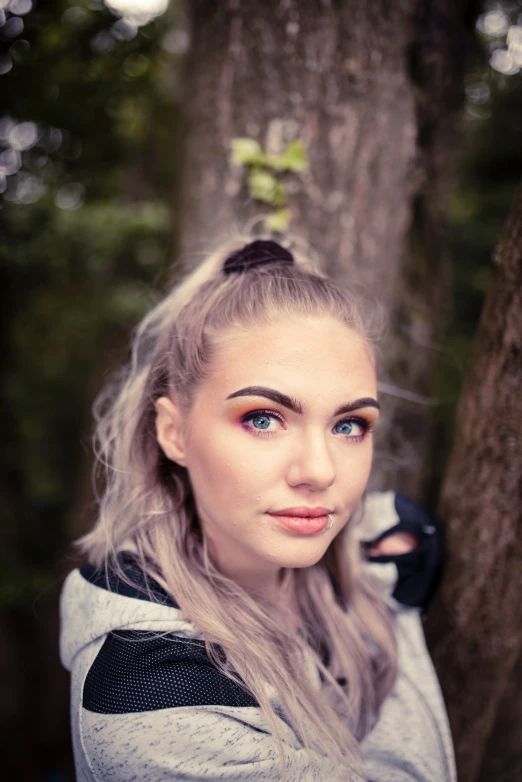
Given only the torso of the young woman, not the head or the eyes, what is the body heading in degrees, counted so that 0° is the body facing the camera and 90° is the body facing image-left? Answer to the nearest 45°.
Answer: approximately 315°

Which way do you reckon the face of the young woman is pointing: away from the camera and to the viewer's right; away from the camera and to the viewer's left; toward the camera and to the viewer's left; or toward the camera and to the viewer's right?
toward the camera and to the viewer's right

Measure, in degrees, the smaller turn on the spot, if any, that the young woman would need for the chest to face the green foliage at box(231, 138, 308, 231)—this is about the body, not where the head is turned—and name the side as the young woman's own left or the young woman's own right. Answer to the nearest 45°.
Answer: approximately 135° to the young woman's own left
